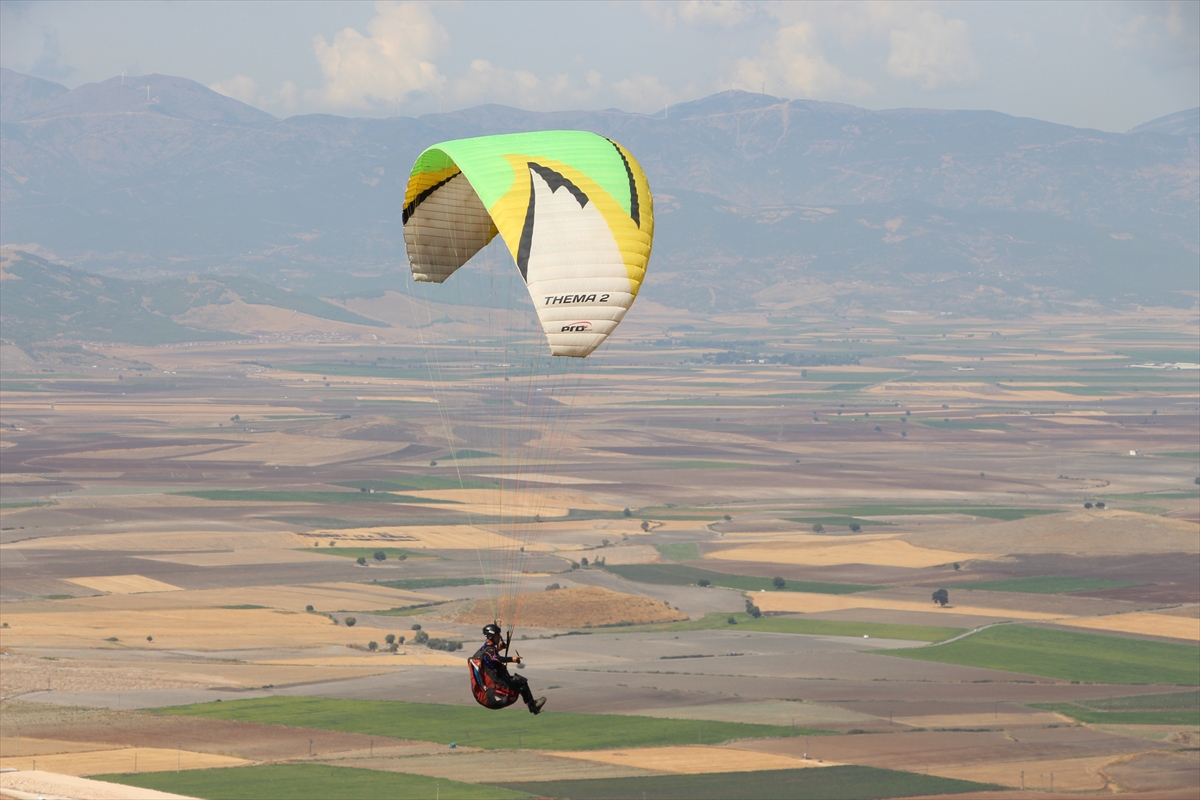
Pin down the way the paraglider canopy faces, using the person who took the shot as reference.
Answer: facing away from the viewer and to the right of the viewer
